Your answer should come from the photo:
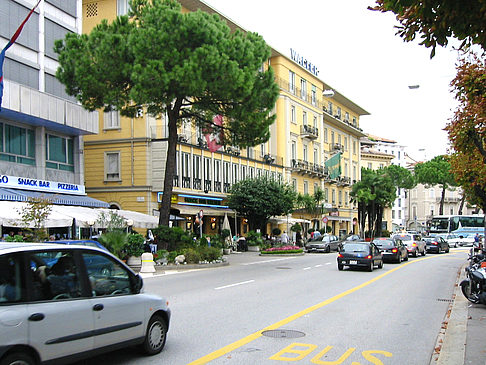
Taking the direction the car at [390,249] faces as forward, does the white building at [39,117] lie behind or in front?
behind

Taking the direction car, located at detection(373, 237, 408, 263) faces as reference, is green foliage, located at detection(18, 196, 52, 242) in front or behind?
behind

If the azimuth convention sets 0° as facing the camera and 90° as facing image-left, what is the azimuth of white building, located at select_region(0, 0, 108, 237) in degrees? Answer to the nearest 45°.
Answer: approximately 315°

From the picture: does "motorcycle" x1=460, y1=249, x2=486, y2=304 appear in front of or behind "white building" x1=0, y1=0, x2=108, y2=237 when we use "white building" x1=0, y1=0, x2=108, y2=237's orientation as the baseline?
in front

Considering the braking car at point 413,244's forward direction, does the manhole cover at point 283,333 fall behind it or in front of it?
behind

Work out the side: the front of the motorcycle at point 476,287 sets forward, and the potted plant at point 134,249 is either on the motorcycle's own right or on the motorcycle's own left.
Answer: on the motorcycle's own right

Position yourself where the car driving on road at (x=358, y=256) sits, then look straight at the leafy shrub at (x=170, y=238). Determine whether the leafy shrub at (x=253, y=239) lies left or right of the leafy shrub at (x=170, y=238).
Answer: right

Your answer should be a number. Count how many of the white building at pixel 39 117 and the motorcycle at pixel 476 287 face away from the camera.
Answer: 0

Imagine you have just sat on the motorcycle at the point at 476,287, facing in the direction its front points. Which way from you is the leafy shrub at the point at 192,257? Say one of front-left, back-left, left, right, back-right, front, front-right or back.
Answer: right

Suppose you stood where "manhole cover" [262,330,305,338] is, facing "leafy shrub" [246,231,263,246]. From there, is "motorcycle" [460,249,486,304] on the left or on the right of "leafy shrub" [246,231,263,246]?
right

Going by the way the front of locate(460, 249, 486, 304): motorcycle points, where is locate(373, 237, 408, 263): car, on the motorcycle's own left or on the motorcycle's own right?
on the motorcycle's own right

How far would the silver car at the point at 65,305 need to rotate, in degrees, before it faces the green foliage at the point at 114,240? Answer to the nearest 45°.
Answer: approximately 45° to its left

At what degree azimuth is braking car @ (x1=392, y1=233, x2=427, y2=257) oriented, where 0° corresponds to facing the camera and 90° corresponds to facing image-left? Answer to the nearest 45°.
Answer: approximately 225°

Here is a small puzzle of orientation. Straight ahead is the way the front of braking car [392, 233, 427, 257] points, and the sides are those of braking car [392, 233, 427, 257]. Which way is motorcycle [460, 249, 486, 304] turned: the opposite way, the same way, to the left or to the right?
the opposite way
